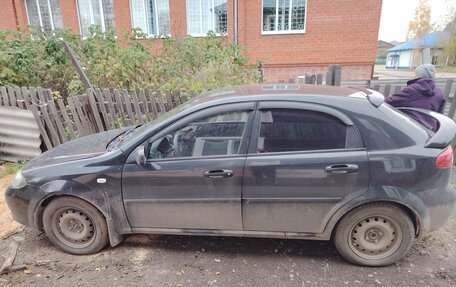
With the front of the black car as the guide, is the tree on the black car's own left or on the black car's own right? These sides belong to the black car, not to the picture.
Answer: on the black car's own right

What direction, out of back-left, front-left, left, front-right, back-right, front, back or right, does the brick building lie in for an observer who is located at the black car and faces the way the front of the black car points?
right

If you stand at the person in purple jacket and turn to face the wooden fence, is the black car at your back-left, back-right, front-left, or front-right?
front-left

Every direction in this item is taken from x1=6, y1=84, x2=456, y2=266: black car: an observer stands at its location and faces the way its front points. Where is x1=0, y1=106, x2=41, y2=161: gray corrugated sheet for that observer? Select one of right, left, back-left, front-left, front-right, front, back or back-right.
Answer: front-right

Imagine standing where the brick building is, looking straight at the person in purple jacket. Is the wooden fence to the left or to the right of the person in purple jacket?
right

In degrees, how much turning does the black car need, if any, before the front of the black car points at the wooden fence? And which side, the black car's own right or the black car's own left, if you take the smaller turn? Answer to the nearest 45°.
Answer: approximately 45° to the black car's own right

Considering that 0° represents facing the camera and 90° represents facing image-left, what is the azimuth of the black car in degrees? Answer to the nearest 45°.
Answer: approximately 90°

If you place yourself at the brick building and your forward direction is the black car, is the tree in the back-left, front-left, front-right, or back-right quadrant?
back-left

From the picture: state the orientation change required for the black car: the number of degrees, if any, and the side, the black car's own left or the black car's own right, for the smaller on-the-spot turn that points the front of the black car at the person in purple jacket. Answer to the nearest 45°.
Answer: approximately 135° to the black car's own right

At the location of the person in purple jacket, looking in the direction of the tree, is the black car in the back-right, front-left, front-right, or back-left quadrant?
back-left
